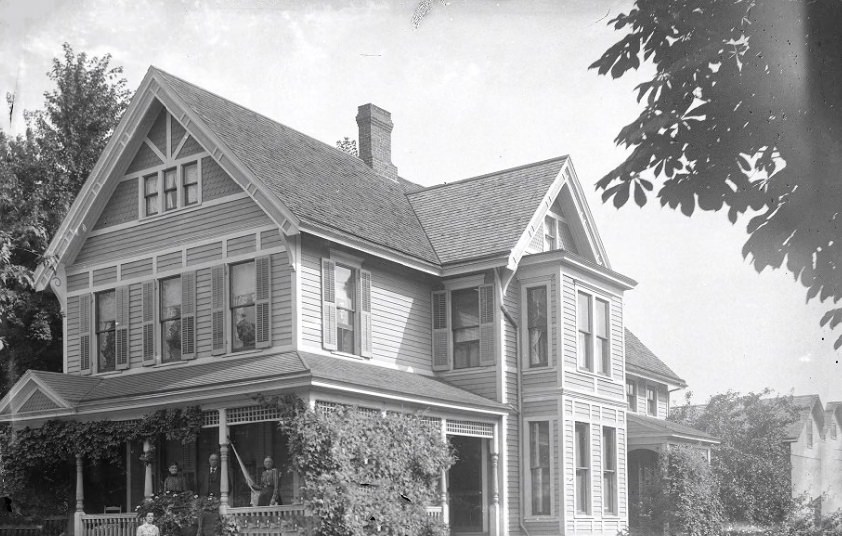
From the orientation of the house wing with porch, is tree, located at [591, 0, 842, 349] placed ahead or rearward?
ahead

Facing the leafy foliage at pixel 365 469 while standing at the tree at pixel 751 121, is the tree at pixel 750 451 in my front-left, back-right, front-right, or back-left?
front-right

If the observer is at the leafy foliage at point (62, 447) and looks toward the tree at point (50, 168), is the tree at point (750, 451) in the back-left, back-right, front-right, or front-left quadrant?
front-right

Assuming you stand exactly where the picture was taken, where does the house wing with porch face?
facing the viewer and to the right of the viewer

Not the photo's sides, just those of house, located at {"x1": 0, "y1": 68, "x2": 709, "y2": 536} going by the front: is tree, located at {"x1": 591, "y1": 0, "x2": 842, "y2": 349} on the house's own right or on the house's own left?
on the house's own left

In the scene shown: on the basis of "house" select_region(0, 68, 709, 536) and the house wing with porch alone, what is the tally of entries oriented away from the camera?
0

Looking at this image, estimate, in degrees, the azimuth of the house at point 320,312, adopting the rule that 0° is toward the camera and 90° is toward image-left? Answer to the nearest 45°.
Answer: approximately 45°

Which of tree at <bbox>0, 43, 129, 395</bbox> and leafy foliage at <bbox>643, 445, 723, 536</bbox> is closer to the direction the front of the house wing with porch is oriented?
the leafy foliage

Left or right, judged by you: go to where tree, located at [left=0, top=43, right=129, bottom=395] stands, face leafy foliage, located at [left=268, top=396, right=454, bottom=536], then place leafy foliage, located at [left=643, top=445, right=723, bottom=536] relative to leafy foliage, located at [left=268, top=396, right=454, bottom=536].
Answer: left
